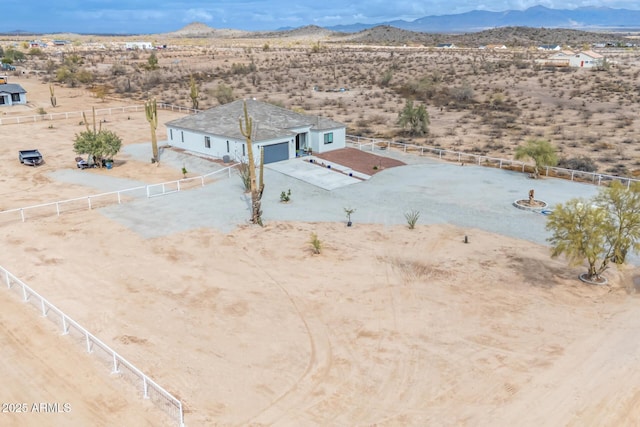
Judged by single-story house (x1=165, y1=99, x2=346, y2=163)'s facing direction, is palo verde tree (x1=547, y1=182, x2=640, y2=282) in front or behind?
in front

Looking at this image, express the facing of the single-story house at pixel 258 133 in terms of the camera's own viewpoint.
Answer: facing the viewer and to the right of the viewer

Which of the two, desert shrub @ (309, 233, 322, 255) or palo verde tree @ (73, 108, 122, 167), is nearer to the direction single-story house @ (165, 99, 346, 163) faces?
the desert shrub

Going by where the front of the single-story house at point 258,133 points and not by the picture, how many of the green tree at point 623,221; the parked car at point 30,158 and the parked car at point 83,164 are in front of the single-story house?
1

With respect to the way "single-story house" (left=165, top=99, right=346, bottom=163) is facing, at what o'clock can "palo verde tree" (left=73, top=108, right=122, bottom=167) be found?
The palo verde tree is roughly at 4 o'clock from the single-story house.

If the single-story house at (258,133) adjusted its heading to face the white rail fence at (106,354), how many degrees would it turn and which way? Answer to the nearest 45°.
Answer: approximately 45° to its right

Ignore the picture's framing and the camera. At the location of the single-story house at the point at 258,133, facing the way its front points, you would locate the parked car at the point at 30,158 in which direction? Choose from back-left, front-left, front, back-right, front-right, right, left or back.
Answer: back-right

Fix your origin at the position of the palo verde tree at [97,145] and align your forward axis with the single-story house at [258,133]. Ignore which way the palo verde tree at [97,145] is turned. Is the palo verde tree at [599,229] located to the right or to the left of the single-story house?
right

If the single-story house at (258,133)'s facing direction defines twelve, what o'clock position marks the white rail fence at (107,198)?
The white rail fence is roughly at 3 o'clock from the single-story house.

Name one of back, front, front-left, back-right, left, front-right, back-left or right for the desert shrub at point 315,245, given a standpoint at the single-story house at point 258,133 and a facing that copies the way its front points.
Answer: front-right

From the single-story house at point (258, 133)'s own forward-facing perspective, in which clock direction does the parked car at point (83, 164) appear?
The parked car is roughly at 4 o'clock from the single-story house.

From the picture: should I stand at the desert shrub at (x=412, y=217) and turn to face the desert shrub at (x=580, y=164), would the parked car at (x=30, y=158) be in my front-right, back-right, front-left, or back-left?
back-left
